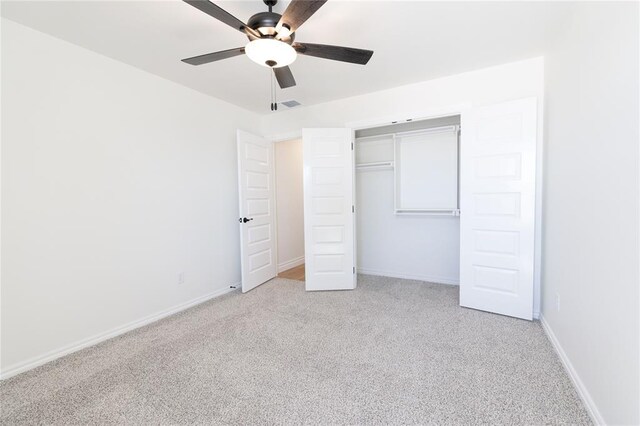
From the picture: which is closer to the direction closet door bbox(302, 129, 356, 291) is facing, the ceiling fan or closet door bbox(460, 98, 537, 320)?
the ceiling fan

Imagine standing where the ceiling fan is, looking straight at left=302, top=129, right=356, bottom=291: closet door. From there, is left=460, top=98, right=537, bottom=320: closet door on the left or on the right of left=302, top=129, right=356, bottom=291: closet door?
right

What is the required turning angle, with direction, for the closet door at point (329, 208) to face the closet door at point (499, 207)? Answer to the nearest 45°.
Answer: approximately 45° to its left

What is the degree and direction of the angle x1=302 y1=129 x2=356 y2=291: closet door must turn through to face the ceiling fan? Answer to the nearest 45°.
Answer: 0° — it already faces it

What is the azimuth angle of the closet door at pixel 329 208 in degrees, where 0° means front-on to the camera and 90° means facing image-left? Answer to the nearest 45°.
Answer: approximately 0°
